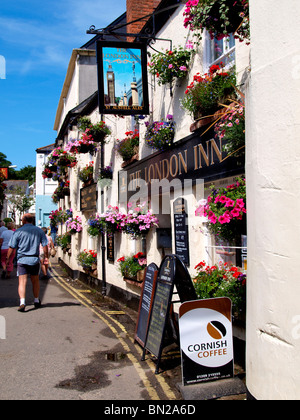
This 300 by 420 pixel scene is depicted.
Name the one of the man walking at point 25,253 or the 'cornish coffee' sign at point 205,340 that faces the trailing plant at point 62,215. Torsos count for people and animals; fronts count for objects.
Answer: the man walking

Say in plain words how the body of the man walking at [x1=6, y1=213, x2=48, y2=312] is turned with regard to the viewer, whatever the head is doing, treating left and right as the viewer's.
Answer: facing away from the viewer

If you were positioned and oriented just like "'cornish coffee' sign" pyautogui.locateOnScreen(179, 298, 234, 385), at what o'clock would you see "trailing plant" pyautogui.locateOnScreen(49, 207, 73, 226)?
The trailing plant is roughly at 5 o'clock from the 'cornish coffee' sign.

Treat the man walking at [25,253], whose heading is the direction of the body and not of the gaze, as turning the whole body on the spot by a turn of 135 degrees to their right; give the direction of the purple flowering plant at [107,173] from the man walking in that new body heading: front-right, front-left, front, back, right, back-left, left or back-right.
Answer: left

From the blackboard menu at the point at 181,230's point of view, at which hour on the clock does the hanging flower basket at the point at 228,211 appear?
The hanging flower basket is roughly at 10 o'clock from the blackboard menu.

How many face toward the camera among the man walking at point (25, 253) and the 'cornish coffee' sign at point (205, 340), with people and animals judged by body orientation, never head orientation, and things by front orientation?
1

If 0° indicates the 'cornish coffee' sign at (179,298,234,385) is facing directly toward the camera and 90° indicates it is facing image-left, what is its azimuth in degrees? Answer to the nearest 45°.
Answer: approximately 0°

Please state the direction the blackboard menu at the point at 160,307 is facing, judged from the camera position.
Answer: facing the viewer and to the left of the viewer

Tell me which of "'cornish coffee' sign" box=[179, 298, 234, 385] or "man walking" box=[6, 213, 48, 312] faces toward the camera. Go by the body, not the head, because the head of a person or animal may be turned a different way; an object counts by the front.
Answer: the 'cornish coffee' sign

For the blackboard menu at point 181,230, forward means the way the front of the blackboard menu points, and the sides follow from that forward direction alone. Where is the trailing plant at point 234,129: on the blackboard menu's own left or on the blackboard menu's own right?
on the blackboard menu's own left

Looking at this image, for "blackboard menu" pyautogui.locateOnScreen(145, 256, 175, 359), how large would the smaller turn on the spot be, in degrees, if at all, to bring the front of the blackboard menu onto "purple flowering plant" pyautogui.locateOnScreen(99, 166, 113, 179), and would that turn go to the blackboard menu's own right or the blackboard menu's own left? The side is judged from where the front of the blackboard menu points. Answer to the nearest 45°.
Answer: approximately 135° to the blackboard menu's own right

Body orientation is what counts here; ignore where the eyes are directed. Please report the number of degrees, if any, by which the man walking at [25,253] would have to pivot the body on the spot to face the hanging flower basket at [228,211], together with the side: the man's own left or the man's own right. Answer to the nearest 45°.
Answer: approximately 135° to the man's own right

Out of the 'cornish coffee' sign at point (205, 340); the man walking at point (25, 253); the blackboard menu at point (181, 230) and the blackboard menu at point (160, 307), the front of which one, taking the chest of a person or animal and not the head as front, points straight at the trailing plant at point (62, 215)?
the man walking

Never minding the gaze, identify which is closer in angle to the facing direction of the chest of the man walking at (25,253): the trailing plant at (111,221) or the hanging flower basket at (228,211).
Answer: the trailing plant

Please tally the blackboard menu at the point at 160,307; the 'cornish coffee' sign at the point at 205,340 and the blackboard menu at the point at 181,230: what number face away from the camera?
0
